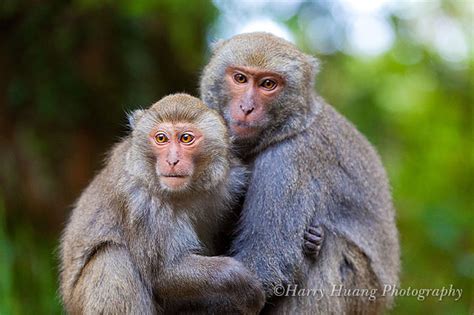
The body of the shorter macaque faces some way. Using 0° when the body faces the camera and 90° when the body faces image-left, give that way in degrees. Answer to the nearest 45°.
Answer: approximately 315°

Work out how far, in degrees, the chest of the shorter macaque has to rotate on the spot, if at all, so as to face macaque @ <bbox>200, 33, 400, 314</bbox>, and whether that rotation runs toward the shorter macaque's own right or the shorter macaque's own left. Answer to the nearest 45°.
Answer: approximately 45° to the shorter macaque's own left
